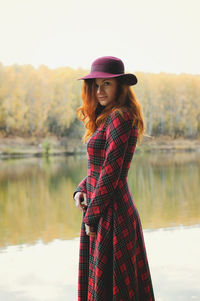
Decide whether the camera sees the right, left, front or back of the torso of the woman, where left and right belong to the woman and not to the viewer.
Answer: left
